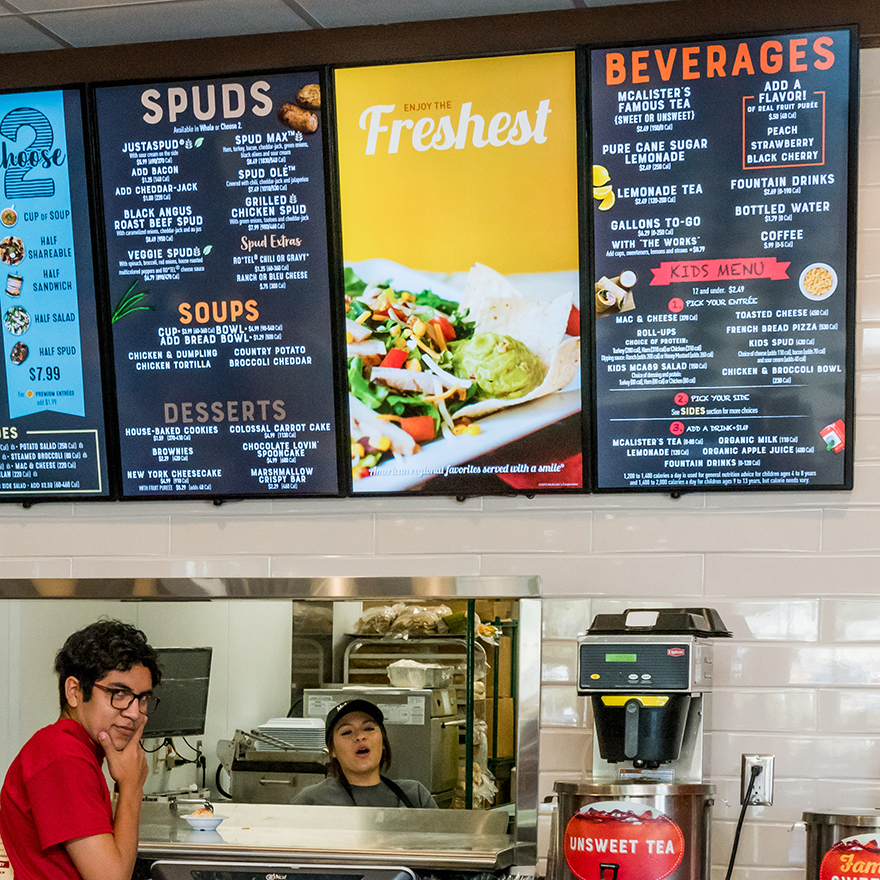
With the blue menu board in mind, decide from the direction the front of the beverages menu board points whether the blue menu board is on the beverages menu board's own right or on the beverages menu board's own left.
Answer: on the beverages menu board's own right

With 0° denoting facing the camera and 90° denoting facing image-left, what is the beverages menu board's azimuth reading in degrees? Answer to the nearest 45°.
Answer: approximately 0°

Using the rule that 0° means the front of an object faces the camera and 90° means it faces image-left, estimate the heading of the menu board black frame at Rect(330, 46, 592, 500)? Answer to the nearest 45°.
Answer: approximately 0°
